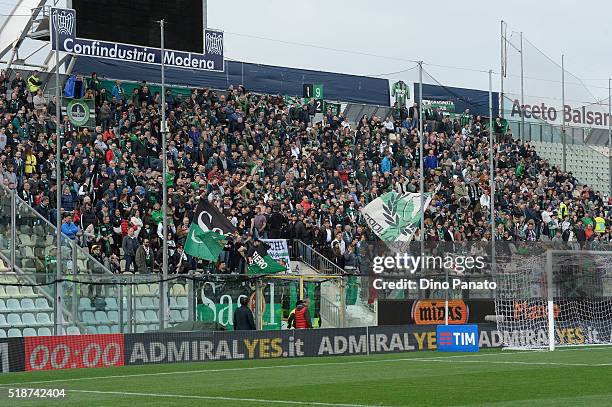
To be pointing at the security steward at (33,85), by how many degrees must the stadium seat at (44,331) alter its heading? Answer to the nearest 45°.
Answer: approximately 135° to its left

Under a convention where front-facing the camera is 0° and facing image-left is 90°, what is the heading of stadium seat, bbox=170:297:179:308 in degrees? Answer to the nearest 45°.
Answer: approximately 315°

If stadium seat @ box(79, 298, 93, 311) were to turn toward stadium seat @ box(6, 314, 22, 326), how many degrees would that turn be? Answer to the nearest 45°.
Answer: approximately 135° to its right
